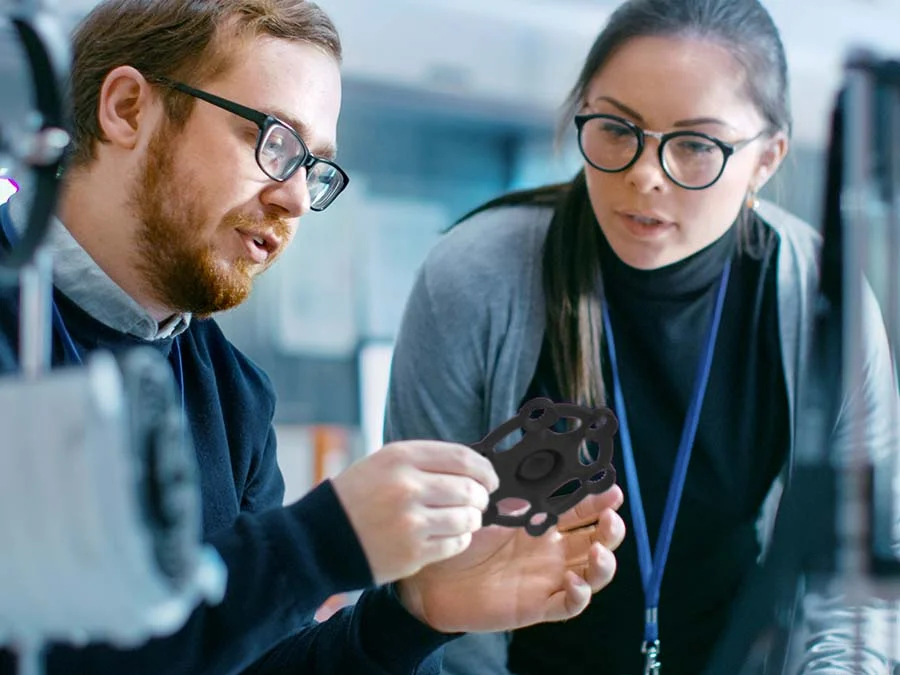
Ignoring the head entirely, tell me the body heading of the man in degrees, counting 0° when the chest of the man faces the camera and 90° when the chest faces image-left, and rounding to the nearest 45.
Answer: approximately 315°

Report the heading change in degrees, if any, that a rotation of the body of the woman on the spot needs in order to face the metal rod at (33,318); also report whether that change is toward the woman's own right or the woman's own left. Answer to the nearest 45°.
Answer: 0° — they already face it

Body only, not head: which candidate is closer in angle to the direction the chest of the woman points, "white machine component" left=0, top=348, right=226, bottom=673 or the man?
the white machine component

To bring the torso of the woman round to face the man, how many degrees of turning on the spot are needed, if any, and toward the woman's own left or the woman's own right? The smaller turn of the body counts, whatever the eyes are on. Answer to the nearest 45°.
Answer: approximately 45° to the woman's own right

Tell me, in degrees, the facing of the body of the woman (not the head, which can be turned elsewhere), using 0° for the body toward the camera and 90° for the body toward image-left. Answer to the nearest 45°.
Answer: approximately 0°

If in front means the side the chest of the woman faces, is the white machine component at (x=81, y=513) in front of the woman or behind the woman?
in front
